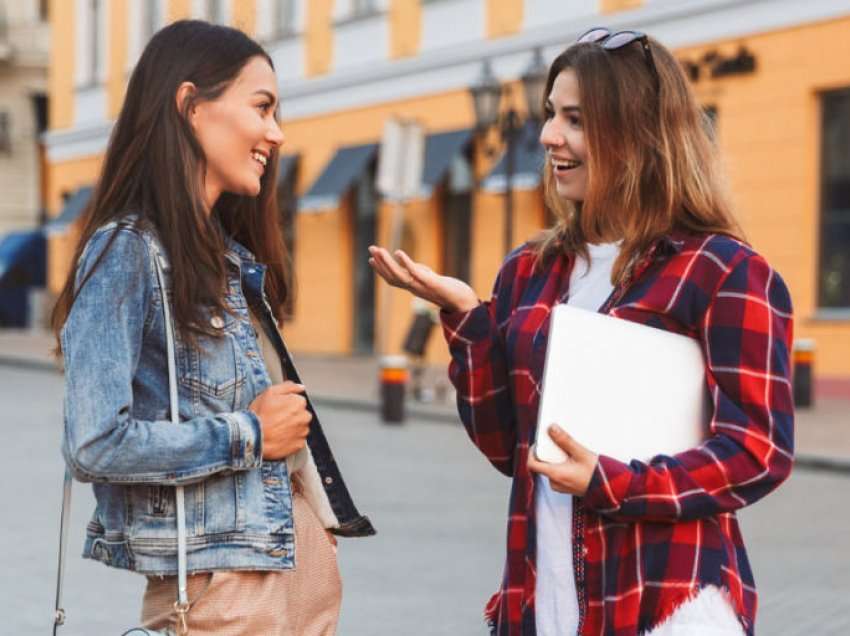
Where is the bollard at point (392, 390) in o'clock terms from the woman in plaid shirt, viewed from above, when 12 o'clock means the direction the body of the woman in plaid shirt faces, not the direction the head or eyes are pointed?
The bollard is roughly at 4 o'clock from the woman in plaid shirt.

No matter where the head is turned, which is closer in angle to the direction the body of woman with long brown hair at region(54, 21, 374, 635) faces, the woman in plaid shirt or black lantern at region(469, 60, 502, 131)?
the woman in plaid shirt

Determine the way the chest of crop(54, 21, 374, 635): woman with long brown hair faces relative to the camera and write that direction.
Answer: to the viewer's right

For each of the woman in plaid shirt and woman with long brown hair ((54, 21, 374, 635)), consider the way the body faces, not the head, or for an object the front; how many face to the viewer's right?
1

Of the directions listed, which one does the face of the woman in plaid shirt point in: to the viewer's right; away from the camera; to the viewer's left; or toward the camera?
to the viewer's left

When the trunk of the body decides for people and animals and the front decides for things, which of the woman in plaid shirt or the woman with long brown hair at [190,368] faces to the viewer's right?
the woman with long brown hair

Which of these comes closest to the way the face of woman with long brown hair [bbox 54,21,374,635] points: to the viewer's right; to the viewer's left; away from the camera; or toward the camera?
to the viewer's right

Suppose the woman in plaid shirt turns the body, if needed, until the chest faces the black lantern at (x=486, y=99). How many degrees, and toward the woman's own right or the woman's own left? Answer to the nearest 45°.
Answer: approximately 135° to the woman's own right

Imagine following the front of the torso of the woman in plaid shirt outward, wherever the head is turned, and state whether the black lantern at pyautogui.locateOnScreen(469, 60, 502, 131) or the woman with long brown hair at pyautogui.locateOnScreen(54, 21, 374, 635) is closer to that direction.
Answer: the woman with long brown hair

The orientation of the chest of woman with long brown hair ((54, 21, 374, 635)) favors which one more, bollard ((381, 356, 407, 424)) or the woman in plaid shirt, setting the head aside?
the woman in plaid shirt

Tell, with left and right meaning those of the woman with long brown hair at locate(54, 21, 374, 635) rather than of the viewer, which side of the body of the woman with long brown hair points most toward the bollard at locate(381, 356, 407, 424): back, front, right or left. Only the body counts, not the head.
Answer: left

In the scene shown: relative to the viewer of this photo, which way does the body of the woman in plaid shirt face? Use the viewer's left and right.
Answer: facing the viewer and to the left of the viewer
